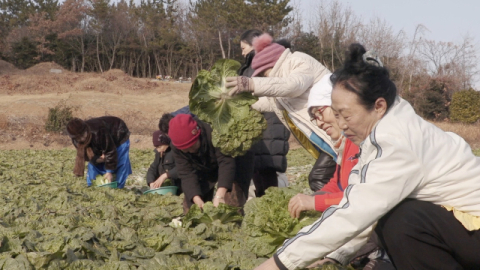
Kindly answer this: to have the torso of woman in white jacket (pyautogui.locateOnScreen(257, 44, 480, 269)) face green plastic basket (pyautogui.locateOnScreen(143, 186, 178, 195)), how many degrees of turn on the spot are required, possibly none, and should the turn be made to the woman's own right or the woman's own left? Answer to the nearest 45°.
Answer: approximately 45° to the woman's own right

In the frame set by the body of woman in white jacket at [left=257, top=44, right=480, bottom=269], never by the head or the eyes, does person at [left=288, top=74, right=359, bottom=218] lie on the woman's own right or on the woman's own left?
on the woman's own right

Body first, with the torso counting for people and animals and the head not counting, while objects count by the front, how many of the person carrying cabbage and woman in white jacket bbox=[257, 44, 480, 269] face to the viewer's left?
2

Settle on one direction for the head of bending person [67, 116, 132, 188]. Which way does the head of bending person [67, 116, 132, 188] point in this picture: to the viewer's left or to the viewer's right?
to the viewer's left

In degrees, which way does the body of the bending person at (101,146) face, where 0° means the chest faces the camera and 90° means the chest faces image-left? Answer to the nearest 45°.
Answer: approximately 45°

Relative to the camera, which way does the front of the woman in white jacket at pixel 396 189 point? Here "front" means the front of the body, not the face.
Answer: to the viewer's left

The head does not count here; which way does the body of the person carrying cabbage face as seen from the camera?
to the viewer's left

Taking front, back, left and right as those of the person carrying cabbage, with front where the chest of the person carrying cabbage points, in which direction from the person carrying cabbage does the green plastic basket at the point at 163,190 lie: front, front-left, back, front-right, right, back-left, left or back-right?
front-right
